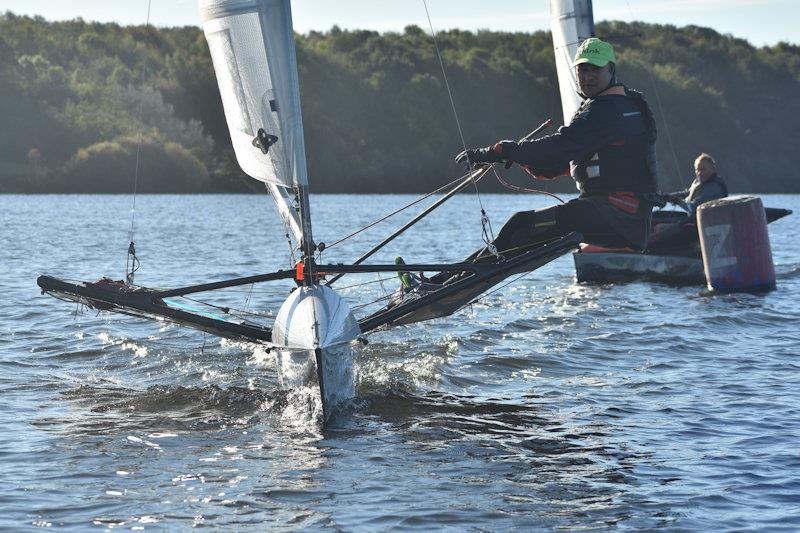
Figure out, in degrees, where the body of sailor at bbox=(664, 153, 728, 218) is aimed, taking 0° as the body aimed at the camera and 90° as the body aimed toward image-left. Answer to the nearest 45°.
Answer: approximately 45°

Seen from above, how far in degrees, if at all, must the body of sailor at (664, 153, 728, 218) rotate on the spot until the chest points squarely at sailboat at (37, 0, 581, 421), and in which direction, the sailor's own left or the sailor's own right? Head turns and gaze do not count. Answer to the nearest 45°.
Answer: approximately 45° to the sailor's own left

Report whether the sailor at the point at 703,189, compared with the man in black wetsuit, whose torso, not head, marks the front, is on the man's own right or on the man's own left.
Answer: on the man's own right

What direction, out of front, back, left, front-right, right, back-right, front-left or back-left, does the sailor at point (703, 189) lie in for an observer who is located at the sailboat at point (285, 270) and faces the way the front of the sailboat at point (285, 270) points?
back-left

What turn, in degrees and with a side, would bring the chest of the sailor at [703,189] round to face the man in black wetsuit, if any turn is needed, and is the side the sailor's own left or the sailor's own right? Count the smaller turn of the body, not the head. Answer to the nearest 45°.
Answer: approximately 45° to the sailor's own left

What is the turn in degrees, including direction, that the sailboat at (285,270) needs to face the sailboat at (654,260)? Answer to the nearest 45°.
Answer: approximately 135° to its left

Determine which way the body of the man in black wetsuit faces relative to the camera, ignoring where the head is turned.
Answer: to the viewer's left

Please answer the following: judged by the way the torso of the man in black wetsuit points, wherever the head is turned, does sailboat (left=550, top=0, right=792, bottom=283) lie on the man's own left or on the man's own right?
on the man's own right
